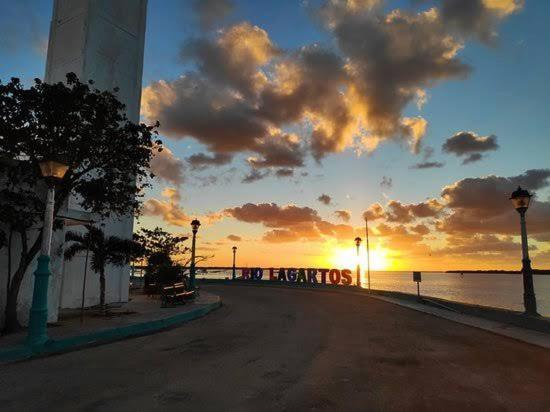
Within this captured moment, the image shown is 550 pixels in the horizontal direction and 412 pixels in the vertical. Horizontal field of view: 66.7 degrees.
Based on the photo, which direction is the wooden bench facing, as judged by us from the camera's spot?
facing the viewer and to the right of the viewer

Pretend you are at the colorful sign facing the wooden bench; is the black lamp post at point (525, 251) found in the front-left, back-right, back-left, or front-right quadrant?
front-left

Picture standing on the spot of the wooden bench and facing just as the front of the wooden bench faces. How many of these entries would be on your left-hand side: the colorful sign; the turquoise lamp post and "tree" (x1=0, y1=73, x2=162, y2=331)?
1

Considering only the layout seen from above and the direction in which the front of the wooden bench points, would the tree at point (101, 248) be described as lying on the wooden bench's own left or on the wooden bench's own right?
on the wooden bench's own right

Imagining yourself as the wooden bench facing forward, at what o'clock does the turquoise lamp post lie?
The turquoise lamp post is roughly at 2 o'clock from the wooden bench.

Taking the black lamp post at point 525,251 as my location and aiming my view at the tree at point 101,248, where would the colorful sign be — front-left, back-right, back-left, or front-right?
front-right

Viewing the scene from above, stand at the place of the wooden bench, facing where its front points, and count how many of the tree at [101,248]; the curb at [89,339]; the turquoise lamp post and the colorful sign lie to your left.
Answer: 1

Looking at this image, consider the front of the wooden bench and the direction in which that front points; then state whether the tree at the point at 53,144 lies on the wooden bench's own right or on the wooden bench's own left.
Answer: on the wooden bench's own right

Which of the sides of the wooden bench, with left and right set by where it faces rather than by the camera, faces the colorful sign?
left

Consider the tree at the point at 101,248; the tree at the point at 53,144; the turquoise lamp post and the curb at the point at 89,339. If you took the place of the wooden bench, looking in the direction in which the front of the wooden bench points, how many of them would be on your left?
0

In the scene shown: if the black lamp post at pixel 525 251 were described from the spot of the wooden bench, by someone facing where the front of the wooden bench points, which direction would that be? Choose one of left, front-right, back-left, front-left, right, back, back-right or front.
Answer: front
